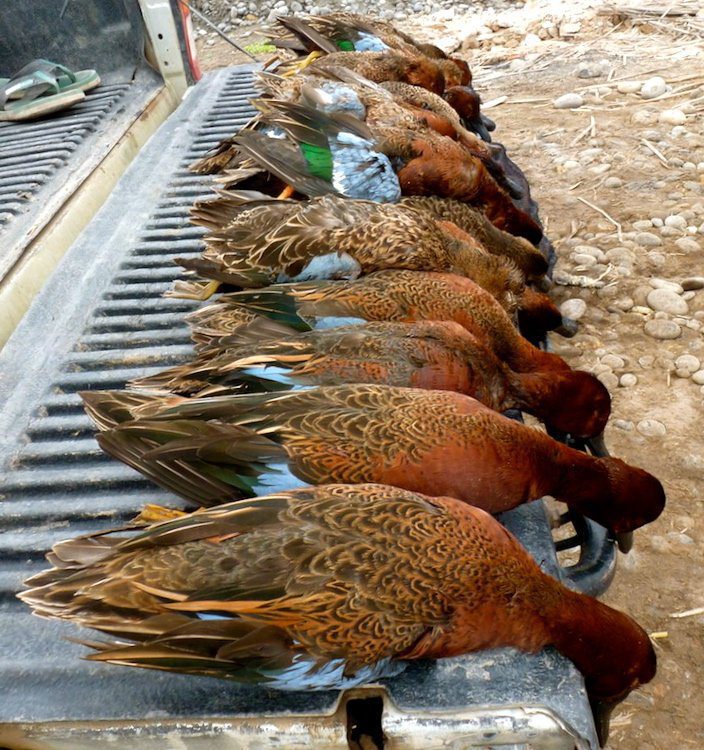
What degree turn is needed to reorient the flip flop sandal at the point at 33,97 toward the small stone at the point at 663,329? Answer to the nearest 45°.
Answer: approximately 45° to its right

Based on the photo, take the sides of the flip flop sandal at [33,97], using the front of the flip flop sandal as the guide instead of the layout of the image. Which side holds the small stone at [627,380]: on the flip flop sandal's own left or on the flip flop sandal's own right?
on the flip flop sandal's own right

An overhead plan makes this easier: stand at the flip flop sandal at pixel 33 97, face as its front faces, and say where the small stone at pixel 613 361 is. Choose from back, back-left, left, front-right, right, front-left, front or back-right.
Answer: front-right

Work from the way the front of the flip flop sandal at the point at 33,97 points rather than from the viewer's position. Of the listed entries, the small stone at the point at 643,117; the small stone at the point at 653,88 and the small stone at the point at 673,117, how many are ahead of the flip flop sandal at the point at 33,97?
3

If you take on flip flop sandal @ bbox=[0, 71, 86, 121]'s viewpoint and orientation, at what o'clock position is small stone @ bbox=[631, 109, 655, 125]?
The small stone is roughly at 12 o'clock from the flip flop sandal.

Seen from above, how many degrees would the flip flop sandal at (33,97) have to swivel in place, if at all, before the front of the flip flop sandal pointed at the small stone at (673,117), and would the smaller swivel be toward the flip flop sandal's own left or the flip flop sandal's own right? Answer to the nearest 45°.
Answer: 0° — it already faces it

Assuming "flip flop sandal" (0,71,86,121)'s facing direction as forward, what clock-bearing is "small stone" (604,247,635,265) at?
The small stone is roughly at 1 o'clock from the flip flop sandal.

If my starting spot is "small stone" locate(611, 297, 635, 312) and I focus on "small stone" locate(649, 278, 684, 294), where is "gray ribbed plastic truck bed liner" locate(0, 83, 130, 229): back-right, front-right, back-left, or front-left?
back-left

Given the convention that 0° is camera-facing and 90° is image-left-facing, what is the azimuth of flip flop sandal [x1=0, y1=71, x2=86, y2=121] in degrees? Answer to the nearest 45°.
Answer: approximately 270°

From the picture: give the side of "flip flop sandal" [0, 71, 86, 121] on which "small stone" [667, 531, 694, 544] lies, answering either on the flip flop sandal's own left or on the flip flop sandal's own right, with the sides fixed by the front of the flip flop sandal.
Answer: on the flip flop sandal's own right

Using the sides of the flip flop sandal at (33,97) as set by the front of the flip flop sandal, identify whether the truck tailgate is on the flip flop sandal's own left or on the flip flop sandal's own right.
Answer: on the flip flop sandal's own right

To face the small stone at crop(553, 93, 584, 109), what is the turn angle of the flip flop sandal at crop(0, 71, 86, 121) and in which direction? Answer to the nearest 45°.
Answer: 0° — it already faces it
